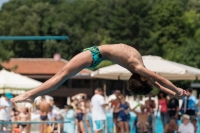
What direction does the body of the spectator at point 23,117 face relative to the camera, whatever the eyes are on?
toward the camera

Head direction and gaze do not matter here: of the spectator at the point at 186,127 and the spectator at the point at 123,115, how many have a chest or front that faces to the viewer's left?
0

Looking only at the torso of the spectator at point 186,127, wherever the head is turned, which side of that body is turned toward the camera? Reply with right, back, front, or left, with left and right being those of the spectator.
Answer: front

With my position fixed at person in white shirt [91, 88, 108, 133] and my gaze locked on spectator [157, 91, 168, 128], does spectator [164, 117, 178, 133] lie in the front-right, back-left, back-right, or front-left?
front-right

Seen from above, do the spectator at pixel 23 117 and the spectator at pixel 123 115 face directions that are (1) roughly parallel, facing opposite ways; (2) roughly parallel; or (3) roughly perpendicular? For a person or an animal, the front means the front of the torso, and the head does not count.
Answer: roughly parallel

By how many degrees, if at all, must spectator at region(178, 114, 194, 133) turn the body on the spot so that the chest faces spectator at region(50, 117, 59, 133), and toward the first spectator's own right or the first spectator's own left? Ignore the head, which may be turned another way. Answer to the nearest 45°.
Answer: approximately 90° to the first spectator's own right

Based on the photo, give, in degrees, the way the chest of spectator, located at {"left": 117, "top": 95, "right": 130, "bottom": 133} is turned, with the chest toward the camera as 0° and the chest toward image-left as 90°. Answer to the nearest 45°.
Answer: approximately 0°

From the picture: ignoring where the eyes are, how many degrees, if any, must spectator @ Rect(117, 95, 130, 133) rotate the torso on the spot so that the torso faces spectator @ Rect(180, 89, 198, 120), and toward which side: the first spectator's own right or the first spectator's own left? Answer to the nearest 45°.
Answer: approximately 90° to the first spectator's own left
